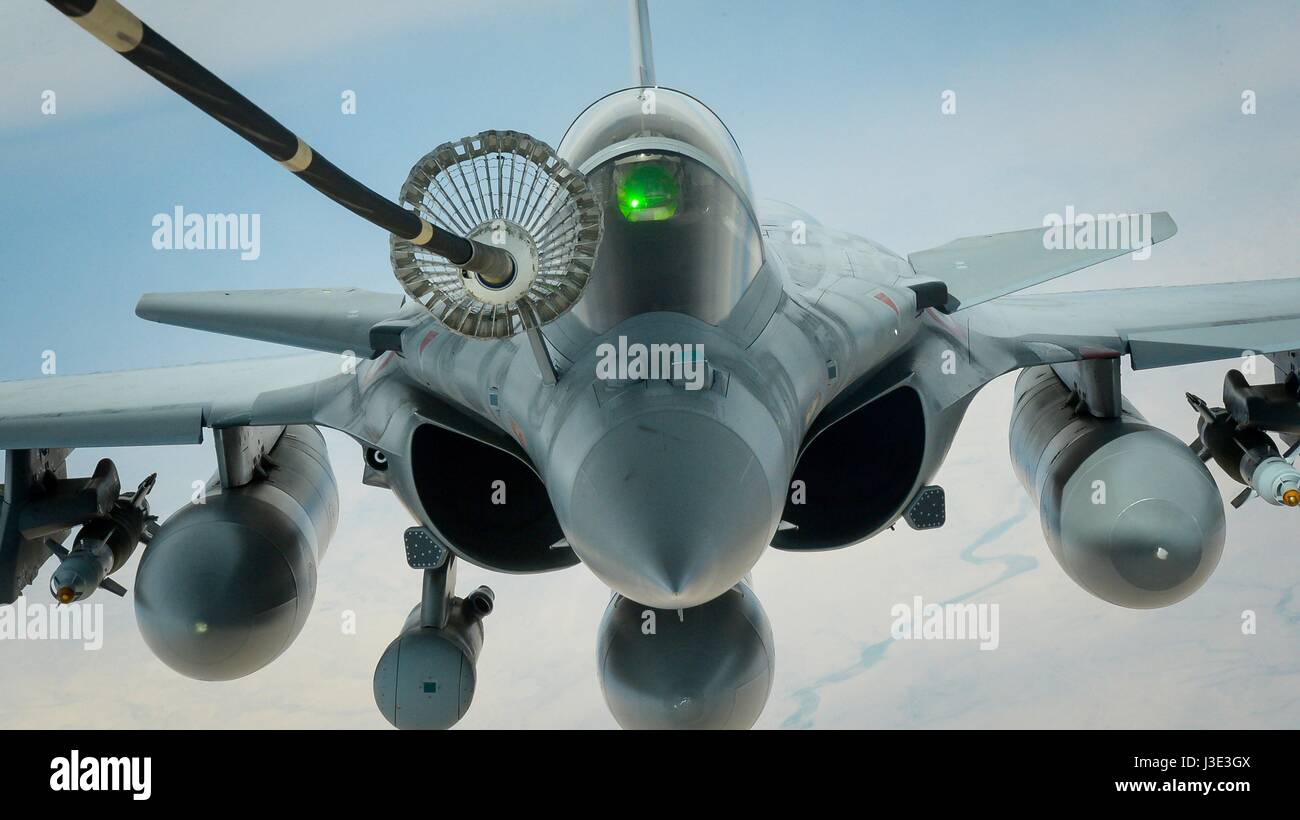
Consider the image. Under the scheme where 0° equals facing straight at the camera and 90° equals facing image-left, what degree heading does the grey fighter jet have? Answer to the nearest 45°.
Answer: approximately 0°
